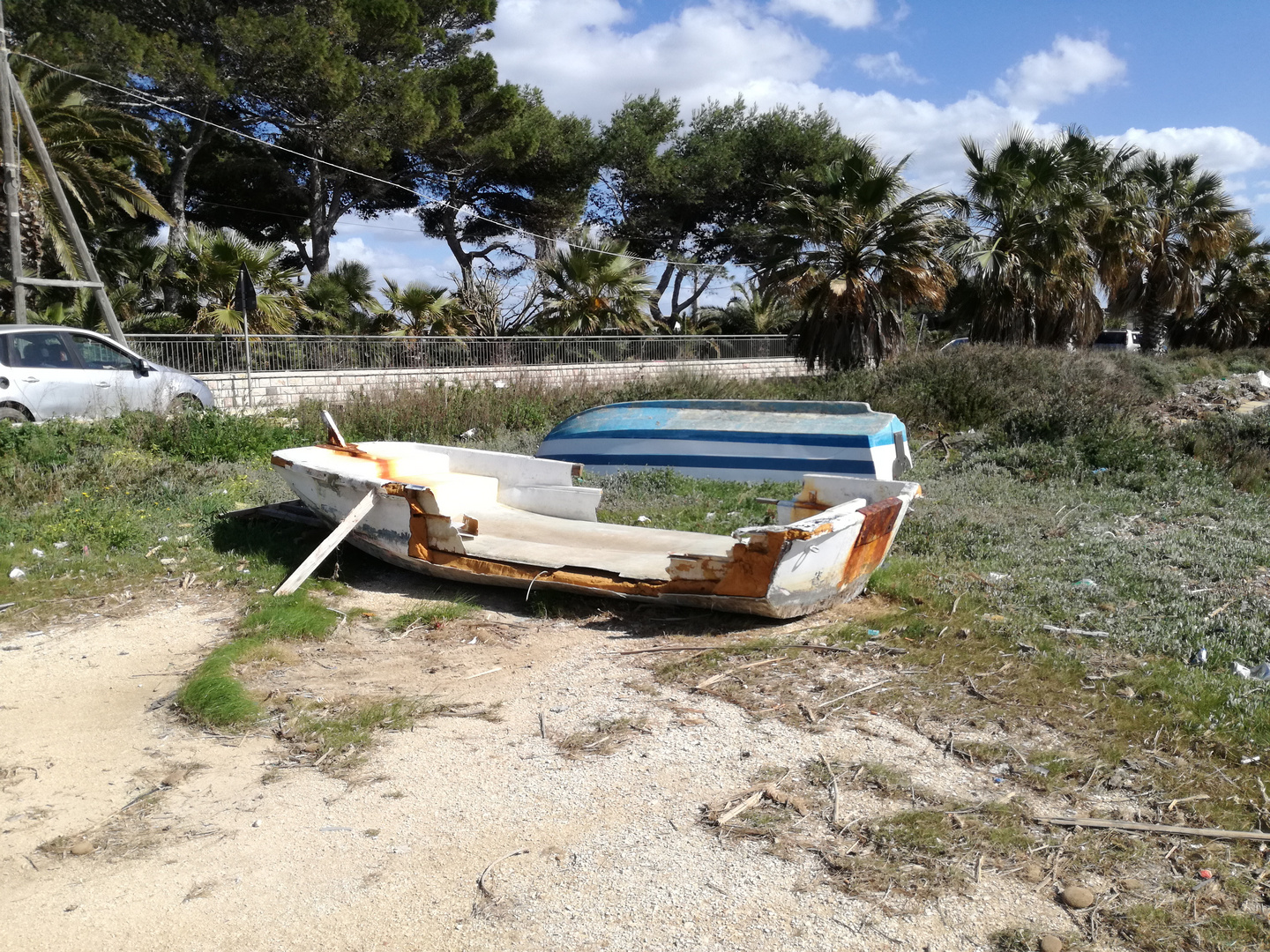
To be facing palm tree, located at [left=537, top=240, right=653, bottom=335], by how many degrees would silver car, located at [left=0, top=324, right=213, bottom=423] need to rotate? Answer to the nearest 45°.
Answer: approximately 45° to its left

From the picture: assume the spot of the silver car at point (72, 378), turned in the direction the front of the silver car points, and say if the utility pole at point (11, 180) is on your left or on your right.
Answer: on your left

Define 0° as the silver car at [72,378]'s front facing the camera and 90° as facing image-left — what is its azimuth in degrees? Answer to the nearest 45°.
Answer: approximately 270°

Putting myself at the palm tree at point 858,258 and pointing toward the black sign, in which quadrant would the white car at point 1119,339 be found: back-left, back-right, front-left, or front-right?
back-right

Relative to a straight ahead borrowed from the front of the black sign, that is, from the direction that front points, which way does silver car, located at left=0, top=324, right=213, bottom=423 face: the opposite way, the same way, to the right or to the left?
to the right

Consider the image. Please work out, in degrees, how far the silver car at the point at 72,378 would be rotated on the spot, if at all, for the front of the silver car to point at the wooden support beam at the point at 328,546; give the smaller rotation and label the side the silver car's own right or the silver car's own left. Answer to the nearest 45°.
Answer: approximately 90° to the silver car's own right

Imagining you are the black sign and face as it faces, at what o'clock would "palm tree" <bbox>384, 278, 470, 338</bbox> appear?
The palm tree is roughly at 1 o'clock from the black sign.

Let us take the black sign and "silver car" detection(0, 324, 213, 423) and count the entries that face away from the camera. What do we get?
1

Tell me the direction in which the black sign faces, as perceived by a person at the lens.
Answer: facing away from the viewer

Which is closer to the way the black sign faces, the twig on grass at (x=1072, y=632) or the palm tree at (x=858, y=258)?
the palm tree

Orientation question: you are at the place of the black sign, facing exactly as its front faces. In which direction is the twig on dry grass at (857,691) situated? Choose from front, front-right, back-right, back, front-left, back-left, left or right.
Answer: back
